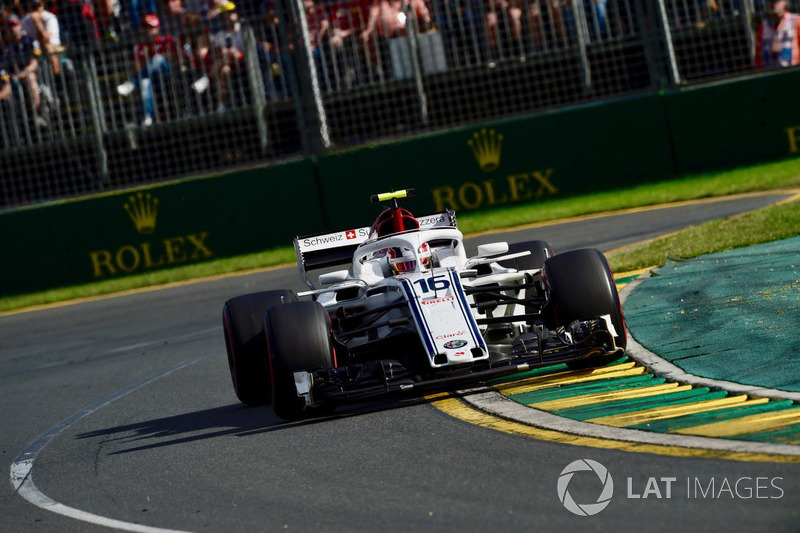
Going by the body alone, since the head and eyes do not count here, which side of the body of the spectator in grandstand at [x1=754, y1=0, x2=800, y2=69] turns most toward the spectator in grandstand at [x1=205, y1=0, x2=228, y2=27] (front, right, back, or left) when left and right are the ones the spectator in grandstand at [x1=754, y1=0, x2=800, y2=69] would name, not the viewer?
right

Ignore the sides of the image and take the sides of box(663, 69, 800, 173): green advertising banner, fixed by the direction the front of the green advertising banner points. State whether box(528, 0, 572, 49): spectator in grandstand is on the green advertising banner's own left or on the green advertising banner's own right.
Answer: on the green advertising banner's own right

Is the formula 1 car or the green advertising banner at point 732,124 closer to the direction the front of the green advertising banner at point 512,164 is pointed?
the formula 1 car

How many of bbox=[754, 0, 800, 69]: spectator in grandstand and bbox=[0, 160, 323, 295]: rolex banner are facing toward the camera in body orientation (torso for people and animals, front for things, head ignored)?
2

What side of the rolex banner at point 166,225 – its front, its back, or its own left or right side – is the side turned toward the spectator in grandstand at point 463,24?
left

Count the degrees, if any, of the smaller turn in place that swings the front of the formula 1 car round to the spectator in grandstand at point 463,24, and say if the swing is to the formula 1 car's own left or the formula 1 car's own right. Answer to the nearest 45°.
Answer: approximately 180°

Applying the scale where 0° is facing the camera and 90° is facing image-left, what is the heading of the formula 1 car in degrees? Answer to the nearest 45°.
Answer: approximately 0°
